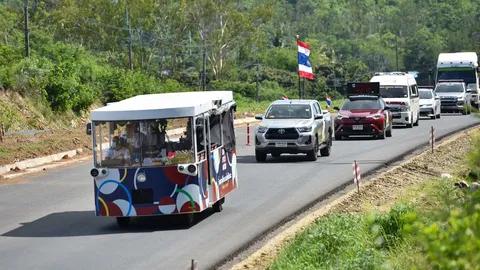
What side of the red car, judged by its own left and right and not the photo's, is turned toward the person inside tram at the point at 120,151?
front

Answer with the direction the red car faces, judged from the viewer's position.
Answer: facing the viewer

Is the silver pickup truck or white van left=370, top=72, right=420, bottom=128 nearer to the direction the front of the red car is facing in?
the silver pickup truck

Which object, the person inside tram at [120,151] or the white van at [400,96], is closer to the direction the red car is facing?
the person inside tram

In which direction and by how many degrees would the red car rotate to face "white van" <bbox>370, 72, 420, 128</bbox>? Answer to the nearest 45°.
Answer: approximately 180°

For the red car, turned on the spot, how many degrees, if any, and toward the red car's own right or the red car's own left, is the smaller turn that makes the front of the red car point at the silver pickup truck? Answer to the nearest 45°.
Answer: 0° — it already faces it
